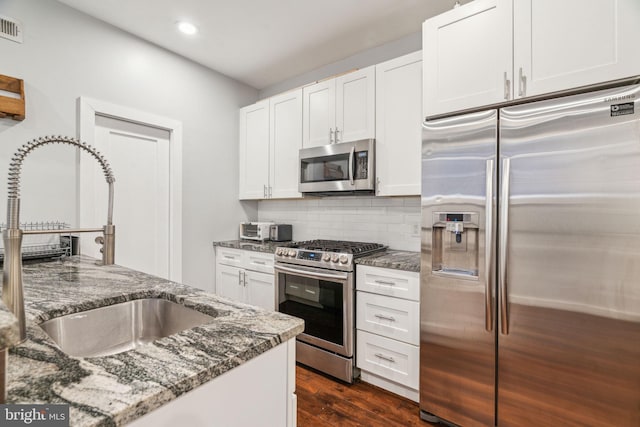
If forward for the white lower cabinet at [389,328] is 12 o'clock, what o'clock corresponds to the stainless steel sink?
The stainless steel sink is roughly at 12 o'clock from the white lower cabinet.

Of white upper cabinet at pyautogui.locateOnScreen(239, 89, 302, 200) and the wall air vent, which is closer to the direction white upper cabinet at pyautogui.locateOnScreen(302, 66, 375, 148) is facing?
the wall air vent

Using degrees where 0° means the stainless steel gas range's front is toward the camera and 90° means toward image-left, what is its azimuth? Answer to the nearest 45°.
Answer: approximately 45°

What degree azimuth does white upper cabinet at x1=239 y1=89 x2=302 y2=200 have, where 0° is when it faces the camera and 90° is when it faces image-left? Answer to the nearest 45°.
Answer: approximately 45°
